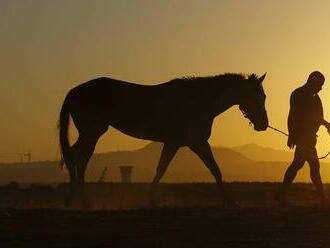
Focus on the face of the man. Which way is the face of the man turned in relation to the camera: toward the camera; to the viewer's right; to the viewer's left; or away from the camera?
to the viewer's right

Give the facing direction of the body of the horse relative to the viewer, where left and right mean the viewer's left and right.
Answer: facing to the right of the viewer

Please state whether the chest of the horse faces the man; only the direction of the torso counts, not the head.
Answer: yes
